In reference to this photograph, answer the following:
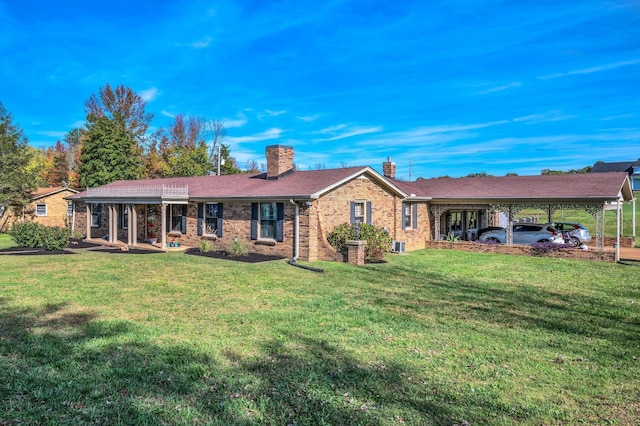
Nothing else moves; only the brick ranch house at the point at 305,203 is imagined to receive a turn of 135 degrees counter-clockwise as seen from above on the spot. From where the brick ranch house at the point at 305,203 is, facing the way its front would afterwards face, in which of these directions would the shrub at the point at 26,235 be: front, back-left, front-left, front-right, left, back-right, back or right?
back

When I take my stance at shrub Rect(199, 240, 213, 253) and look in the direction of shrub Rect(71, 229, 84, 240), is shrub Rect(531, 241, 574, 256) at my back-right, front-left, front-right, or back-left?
back-right

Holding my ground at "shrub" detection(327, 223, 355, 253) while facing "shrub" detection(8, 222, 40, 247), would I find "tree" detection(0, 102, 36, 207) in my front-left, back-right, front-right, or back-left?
front-right

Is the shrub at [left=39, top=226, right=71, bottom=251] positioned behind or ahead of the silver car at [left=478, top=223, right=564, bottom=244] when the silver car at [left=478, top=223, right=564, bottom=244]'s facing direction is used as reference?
ahead

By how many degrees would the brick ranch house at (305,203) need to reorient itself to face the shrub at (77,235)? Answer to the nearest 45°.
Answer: approximately 45° to its right

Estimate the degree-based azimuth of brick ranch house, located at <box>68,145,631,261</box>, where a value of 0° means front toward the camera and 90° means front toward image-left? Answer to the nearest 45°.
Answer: approximately 45°

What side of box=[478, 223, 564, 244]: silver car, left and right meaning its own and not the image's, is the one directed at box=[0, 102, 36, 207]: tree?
front

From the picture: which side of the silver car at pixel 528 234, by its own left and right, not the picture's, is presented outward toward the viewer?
left

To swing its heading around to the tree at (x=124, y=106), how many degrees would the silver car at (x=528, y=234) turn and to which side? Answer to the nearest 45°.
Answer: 0° — it already faces it

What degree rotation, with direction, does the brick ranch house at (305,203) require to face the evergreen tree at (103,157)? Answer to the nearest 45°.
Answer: approximately 90° to its right

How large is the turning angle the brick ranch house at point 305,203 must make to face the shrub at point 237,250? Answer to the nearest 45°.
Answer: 0° — it already faces it
